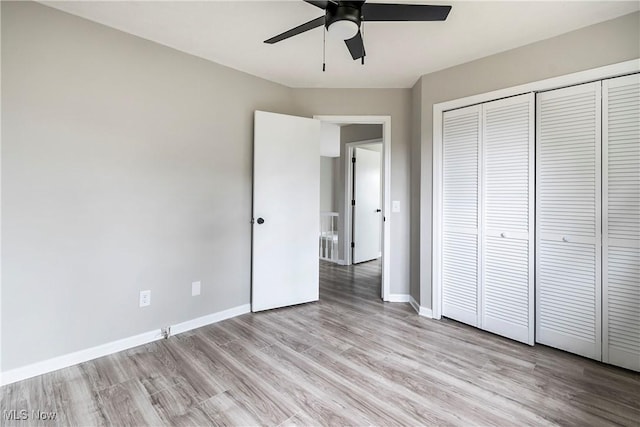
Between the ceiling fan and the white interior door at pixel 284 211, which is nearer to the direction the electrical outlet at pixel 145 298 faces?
the ceiling fan

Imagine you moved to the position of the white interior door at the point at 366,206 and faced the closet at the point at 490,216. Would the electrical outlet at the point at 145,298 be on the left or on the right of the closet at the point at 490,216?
right

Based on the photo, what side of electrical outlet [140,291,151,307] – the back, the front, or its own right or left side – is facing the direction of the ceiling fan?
front

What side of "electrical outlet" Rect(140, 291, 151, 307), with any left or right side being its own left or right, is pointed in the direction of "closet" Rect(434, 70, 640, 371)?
front

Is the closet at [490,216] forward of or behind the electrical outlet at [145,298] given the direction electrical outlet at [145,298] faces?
forward

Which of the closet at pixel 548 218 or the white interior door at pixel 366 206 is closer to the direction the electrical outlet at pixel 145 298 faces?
the closet

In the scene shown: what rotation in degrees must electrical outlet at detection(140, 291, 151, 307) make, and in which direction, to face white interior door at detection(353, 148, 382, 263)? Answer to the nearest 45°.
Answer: approximately 90° to its left

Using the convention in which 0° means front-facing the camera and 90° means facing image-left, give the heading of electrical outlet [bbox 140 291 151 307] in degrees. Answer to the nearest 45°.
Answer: approximately 315°
